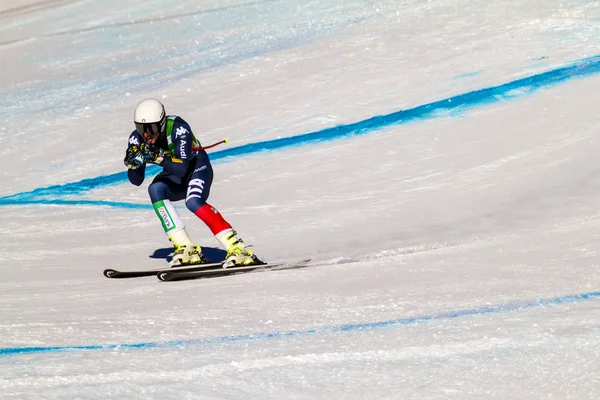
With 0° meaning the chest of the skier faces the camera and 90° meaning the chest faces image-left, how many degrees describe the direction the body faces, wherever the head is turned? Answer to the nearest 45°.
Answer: approximately 45°

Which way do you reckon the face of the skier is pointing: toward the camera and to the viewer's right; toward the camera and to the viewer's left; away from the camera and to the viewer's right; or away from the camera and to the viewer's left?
toward the camera and to the viewer's left
